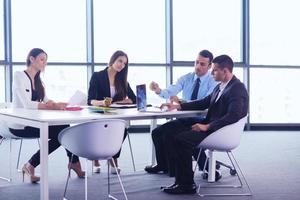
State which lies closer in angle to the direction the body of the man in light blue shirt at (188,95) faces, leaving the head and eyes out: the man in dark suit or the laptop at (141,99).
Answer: the laptop

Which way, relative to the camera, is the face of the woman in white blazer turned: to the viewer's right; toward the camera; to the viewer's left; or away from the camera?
to the viewer's right

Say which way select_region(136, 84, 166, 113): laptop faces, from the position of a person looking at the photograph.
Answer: facing to the right of the viewer

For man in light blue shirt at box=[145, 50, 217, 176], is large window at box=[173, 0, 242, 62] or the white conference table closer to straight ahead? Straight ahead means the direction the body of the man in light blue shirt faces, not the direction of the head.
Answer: the white conference table

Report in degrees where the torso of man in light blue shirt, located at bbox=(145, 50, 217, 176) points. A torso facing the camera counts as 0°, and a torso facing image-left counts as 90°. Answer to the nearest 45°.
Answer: approximately 45°

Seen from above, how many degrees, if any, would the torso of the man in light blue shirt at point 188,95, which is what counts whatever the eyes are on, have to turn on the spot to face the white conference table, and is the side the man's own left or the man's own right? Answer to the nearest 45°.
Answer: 0° — they already face it

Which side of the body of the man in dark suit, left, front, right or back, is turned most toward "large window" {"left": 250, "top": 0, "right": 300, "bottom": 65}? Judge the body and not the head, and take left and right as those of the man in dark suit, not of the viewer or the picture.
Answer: right

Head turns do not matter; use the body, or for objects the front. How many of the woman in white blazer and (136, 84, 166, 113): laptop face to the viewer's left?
0

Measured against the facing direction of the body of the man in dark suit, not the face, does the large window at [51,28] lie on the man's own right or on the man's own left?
on the man's own right

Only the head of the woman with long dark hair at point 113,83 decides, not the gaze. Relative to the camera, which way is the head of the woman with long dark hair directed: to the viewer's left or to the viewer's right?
to the viewer's right

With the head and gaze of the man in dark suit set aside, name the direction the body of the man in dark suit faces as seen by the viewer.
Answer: to the viewer's left

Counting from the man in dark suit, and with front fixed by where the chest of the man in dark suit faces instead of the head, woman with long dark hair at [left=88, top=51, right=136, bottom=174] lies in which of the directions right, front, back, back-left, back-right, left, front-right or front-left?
front-right
